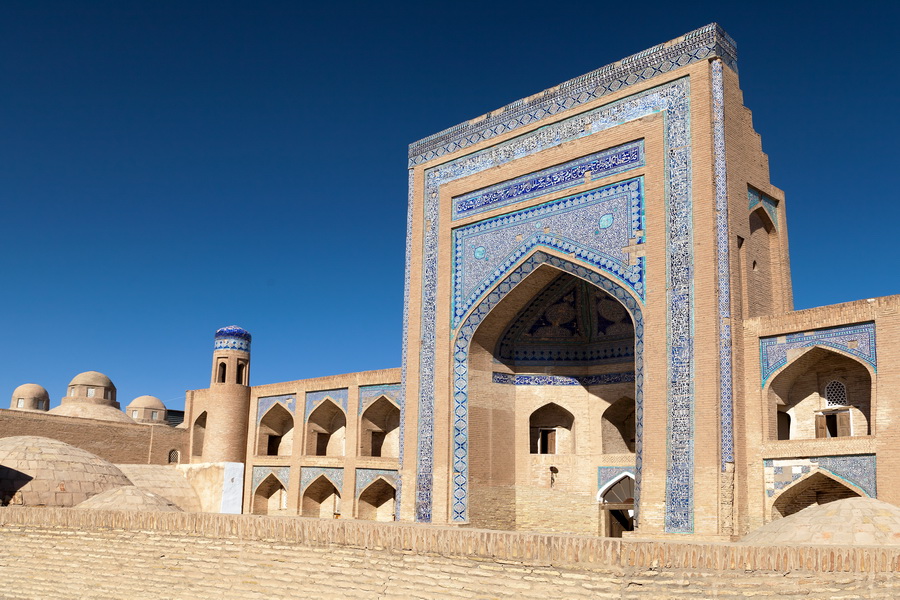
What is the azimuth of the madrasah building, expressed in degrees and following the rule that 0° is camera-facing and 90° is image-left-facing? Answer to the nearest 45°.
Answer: approximately 45°
